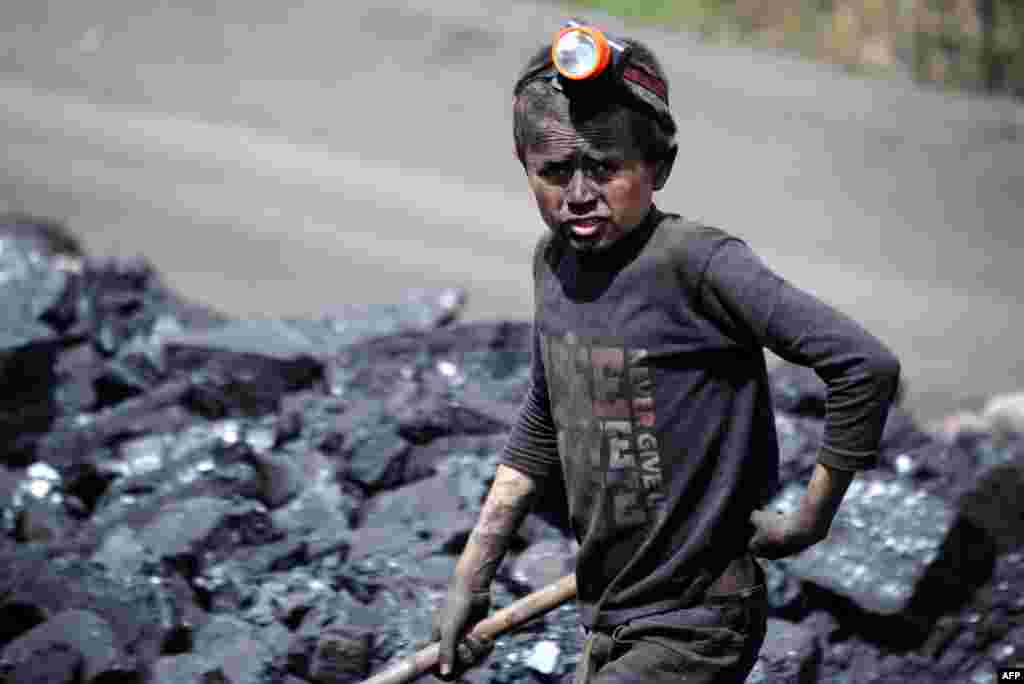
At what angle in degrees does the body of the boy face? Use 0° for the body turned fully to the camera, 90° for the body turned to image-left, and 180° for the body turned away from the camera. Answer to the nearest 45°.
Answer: approximately 45°

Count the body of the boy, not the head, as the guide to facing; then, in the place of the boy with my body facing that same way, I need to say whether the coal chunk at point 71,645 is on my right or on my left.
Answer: on my right
